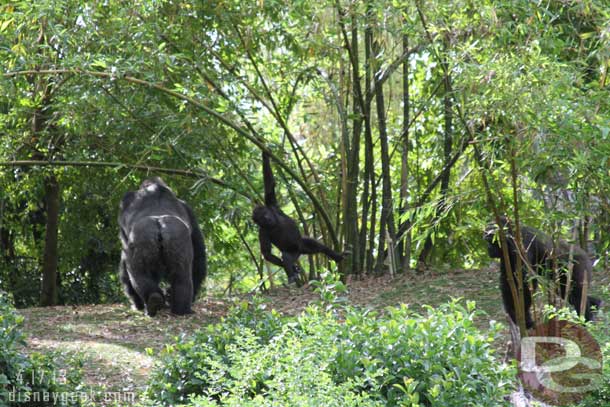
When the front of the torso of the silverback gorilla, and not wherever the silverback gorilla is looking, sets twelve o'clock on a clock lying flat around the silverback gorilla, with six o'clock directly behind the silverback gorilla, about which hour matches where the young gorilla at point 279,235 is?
The young gorilla is roughly at 2 o'clock from the silverback gorilla.

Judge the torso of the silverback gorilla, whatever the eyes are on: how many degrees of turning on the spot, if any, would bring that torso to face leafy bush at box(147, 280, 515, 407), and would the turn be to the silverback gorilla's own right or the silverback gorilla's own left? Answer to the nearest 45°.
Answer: approximately 180°

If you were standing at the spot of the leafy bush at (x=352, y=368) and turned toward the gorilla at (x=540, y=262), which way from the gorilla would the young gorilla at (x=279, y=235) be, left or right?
left

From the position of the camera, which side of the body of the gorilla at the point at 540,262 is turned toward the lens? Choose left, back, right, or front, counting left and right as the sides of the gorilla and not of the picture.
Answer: left

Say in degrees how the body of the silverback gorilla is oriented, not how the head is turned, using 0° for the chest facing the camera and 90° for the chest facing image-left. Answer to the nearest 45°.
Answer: approximately 180°

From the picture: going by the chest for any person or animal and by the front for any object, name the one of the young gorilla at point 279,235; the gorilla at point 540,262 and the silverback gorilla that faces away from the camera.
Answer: the silverback gorilla

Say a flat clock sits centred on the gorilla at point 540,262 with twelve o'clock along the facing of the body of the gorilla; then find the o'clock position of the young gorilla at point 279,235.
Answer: The young gorilla is roughly at 1 o'clock from the gorilla.

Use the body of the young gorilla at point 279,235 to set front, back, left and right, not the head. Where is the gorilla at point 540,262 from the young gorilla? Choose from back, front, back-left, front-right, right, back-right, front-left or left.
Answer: back-left

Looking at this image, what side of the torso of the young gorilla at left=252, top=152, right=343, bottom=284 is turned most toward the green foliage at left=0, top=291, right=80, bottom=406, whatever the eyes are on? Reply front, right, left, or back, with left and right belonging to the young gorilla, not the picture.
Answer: left
